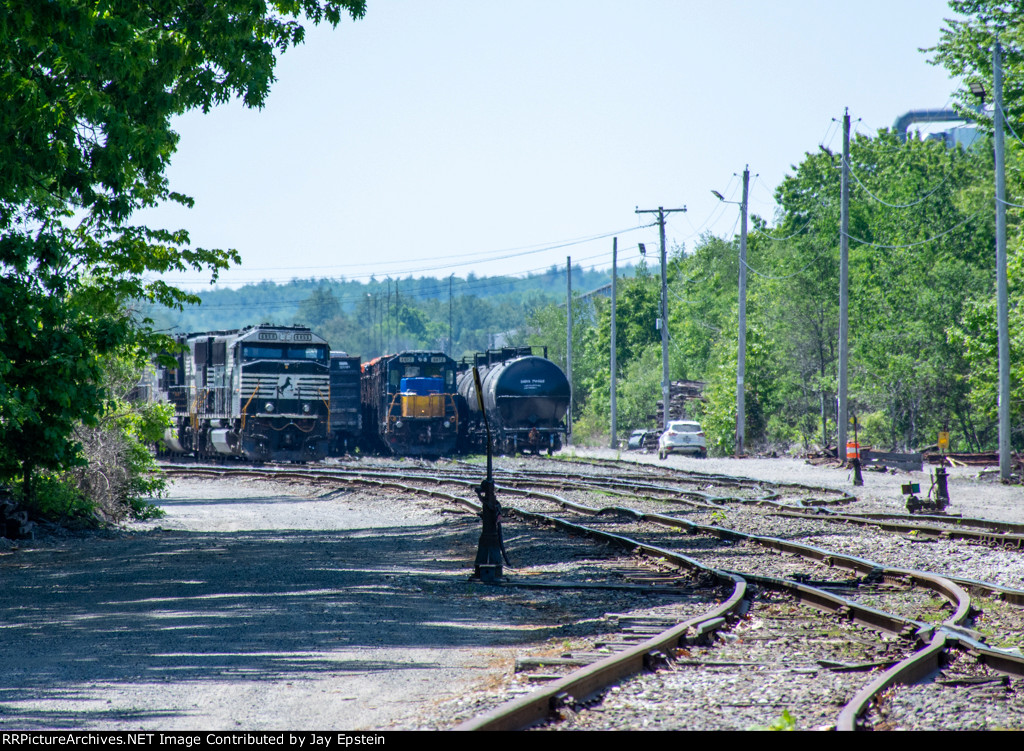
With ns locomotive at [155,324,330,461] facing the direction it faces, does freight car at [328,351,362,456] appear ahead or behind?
behind

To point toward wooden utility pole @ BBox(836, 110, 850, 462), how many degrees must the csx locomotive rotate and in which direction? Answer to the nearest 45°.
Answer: approximately 45° to its left

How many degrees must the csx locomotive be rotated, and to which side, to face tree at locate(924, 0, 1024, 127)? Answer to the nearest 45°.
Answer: approximately 90° to its left

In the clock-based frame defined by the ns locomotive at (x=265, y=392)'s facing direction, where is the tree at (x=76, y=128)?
The tree is roughly at 12 o'clock from the ns locomotive.

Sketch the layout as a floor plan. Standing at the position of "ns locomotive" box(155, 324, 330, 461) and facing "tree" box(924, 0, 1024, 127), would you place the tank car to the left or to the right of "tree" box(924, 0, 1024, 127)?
left

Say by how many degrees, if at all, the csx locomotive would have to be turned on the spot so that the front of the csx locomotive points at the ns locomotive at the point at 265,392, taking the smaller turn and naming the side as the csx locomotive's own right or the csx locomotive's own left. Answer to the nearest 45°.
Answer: approximately 45° to the csx locomotive's own right

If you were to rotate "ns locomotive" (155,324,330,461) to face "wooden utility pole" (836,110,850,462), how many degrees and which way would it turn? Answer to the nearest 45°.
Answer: approximately 90° to its left

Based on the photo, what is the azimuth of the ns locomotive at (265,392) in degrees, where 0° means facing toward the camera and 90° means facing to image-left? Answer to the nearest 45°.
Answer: approximately 0°

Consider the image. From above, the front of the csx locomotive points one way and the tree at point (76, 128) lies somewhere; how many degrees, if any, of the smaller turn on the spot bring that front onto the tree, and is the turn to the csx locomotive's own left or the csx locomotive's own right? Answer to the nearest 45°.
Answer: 0° — it already faces it

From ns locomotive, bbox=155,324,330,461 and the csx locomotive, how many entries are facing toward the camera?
2

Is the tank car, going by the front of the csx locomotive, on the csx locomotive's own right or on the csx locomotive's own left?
on the csx locomotive's own left

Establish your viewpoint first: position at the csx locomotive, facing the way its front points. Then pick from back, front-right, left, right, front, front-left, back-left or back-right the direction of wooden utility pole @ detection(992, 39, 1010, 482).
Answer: front-left
